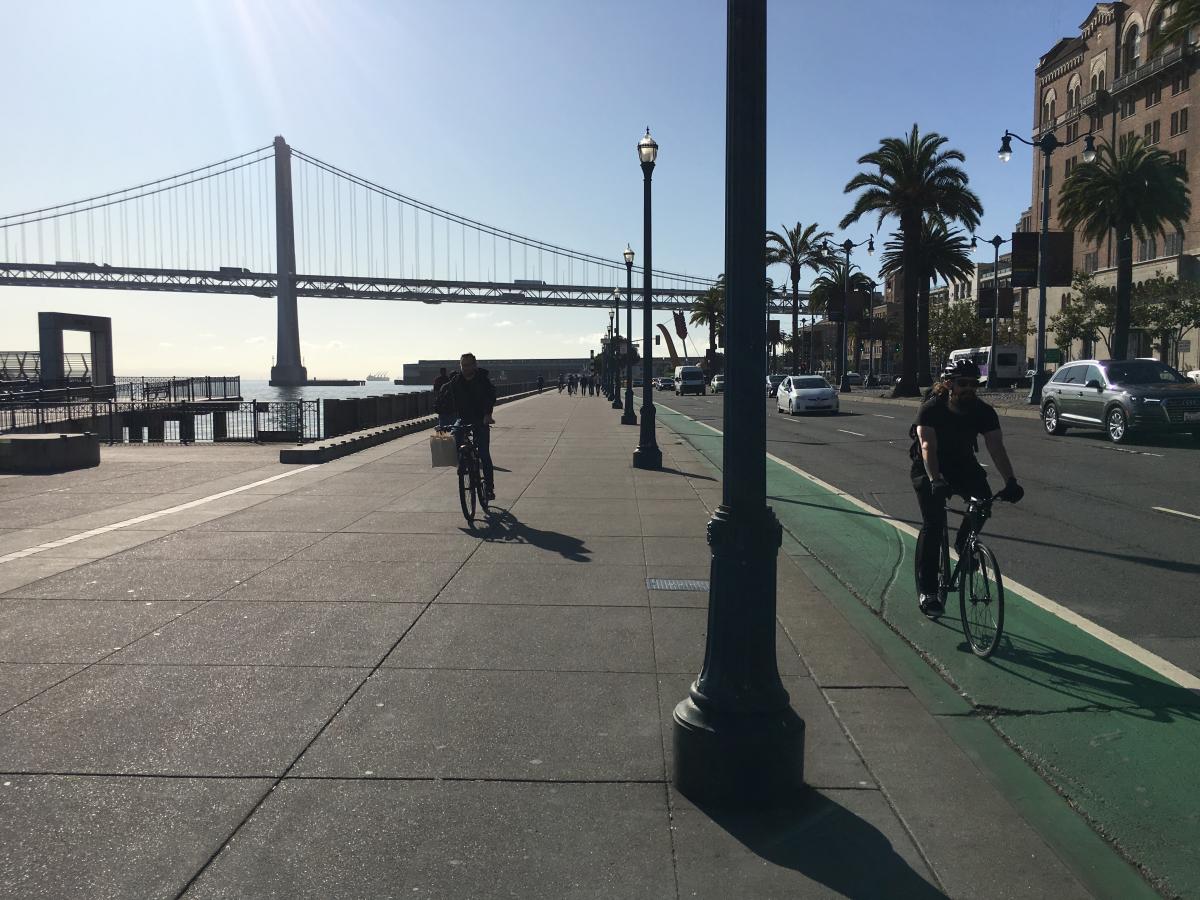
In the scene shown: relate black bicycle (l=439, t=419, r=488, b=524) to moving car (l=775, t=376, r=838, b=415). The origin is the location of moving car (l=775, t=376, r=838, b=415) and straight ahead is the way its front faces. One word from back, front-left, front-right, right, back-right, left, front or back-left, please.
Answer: front-right

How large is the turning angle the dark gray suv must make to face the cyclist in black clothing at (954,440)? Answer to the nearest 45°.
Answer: approximately 45° to its right

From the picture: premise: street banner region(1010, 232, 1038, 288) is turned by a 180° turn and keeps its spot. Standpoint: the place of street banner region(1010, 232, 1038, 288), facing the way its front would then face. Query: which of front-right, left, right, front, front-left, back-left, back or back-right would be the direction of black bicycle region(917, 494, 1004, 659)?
back

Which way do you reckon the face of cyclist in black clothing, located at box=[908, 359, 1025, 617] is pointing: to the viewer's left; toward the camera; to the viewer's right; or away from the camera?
toward the camera

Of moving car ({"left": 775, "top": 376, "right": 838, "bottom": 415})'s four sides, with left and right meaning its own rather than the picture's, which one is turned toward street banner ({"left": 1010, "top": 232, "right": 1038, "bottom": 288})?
left

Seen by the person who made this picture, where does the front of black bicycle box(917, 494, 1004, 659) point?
facing the viewer and to the right of the viewer

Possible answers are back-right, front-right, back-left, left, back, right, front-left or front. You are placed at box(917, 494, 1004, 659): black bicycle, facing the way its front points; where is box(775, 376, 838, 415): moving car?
back-left

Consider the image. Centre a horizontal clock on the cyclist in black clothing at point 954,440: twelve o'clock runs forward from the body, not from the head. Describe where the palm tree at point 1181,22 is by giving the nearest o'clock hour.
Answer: The palm tree is roughly at 8 o'clock from the cyclist in black clothing.

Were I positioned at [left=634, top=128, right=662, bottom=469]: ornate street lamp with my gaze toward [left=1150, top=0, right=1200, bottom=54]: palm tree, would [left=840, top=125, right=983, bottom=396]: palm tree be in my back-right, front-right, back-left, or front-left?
front-left

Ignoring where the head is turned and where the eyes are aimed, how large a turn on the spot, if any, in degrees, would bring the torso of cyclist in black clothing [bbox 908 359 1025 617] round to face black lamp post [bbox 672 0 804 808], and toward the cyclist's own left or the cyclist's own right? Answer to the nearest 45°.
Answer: approximately 45° to the cyclist's own right

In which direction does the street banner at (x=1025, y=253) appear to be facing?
toward the camera

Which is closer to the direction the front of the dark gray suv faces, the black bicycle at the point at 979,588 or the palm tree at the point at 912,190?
the black bicycle

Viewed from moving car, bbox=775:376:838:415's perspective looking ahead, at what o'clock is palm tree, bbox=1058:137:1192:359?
The palm tree is roughly at 9 o'clock from the moving car.

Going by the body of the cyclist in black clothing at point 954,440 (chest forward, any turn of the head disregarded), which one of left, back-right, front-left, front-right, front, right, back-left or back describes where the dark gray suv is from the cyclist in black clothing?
back-left

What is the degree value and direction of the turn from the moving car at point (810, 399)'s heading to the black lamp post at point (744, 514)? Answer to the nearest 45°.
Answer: approximately 45° to its right

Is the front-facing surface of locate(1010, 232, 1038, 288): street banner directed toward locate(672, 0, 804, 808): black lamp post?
yes

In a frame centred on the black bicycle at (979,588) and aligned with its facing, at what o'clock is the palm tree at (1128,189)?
The palm tree is roughly at 8 o'clock from the black bicycle.

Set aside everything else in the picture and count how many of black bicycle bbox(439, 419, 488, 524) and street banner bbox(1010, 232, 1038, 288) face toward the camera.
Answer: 2

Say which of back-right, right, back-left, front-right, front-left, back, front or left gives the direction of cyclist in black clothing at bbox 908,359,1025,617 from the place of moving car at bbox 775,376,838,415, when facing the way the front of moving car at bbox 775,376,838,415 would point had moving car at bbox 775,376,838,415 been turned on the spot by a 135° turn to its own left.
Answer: back
